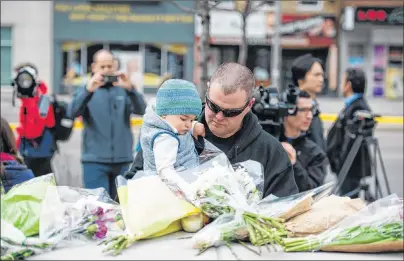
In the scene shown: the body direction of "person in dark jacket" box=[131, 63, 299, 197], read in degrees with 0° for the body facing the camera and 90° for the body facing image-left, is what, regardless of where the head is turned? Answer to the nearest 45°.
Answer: approximately 45°

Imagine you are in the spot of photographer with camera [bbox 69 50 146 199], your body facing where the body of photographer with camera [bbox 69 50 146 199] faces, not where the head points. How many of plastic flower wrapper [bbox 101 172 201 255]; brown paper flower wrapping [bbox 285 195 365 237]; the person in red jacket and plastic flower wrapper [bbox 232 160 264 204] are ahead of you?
3

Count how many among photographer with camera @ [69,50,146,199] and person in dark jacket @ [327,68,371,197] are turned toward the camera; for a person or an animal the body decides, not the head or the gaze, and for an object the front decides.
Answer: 1

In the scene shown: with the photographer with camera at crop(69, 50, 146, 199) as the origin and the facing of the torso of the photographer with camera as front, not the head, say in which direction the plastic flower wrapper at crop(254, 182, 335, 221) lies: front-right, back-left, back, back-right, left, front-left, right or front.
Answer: front

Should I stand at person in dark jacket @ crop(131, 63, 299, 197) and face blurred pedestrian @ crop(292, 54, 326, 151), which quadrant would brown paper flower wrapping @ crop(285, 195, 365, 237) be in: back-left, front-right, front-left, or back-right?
back-right

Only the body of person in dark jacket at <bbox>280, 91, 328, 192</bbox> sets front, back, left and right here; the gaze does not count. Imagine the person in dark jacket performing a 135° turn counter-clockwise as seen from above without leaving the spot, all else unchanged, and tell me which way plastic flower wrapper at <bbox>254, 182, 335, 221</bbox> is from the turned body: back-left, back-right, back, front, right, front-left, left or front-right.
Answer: back

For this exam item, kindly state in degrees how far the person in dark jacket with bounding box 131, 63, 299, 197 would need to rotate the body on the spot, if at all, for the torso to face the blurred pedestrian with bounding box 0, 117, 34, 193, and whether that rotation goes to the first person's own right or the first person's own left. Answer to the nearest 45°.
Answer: approximately 90° to the first person's own right

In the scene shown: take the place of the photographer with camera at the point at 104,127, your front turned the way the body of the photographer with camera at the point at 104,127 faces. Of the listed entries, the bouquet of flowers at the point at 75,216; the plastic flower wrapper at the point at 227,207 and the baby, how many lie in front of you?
3

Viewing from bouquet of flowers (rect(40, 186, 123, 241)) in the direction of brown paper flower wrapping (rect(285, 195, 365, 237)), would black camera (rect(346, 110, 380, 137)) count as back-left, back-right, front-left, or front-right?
front-left

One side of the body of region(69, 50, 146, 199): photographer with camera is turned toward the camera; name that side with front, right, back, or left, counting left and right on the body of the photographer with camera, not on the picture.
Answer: front

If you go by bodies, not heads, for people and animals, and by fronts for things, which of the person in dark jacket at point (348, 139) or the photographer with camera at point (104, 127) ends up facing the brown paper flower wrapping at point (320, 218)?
the photographer with camera
